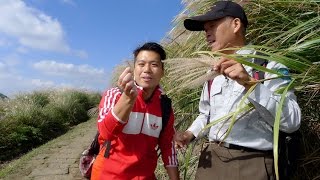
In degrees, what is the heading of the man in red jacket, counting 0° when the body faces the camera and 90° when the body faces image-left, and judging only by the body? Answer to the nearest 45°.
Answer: approximately 0°

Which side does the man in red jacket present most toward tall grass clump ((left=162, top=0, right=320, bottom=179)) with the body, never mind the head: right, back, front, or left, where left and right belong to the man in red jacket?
left

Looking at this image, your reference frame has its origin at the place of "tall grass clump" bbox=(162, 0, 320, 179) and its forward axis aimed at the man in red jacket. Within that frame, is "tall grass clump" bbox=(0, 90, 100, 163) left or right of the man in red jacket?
right

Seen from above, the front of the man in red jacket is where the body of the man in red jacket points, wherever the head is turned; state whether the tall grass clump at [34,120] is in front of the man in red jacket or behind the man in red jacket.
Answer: behind
